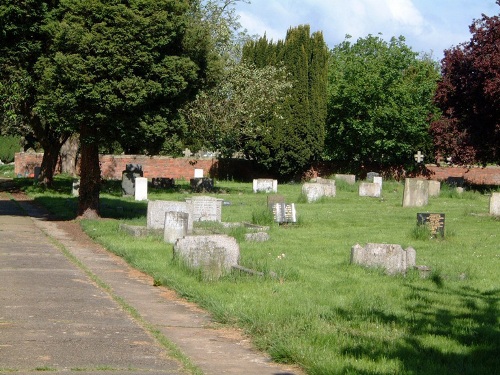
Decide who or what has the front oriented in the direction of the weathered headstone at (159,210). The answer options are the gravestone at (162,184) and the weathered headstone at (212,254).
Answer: the gravestone

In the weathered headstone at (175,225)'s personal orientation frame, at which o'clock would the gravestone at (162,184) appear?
The gravestone is roughly at 6 o'clock from the weathered headstone.

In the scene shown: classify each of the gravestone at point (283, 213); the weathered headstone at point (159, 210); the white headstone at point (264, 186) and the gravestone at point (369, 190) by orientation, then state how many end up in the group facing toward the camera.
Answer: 4

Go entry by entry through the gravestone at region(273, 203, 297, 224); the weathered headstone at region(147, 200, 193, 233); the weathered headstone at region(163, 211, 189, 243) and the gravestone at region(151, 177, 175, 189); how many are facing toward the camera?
4

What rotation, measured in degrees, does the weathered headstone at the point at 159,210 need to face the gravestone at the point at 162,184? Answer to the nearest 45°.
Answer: approximately 180°

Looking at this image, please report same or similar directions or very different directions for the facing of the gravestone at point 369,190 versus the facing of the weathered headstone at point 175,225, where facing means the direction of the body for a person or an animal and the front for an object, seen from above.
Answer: same or similar directions

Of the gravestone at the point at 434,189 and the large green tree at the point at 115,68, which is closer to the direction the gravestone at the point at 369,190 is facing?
the large green tree

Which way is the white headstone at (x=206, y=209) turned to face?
toward the camera

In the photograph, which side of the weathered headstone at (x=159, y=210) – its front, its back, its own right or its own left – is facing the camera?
front

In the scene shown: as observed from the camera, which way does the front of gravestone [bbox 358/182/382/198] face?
facing the viewer

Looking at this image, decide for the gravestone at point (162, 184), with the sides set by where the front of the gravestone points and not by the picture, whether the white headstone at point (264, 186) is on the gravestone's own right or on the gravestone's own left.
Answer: on the gravestone's own left

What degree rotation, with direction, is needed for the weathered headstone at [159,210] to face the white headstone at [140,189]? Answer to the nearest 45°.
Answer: approximately 180°

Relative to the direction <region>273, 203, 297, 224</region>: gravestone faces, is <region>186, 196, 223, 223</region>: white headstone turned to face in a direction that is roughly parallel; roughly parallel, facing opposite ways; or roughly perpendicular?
roughly parallel

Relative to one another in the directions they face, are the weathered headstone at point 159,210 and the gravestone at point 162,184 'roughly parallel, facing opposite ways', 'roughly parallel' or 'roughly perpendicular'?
roughly parallel
